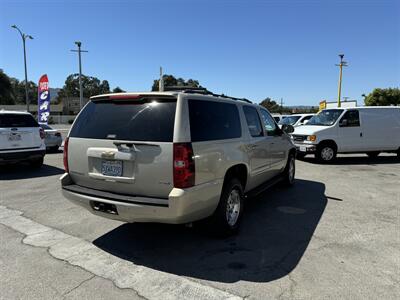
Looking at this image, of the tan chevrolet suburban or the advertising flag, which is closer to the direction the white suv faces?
the advertising flag

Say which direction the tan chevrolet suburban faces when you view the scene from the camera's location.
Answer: facing away from the viewer and to the right of the viewer

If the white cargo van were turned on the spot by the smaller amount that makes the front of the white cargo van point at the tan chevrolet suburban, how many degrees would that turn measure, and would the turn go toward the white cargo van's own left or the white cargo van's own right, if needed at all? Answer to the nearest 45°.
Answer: approximately 45° to the white cargo van's own left

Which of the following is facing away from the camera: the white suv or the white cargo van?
the white suv

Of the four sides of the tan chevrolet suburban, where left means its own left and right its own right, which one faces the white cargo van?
front

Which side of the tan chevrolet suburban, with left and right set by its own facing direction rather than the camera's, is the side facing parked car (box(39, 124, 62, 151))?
left

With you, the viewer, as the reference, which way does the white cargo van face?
facing the viewer and to the left of the viewer

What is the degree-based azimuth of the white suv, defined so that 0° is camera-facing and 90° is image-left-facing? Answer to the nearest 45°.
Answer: approximately 180°

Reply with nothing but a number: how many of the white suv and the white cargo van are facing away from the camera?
1

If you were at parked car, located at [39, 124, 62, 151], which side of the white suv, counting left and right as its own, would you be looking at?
front

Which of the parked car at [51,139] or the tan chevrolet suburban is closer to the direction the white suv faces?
the parked car

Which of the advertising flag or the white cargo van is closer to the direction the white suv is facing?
the advertising flag

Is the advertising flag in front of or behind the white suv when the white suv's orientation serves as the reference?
in front

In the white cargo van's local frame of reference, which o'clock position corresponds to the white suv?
The white suv is roughly at 12 o'clock from the white cargo van.

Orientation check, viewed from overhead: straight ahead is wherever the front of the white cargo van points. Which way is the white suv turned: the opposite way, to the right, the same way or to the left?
to the right
